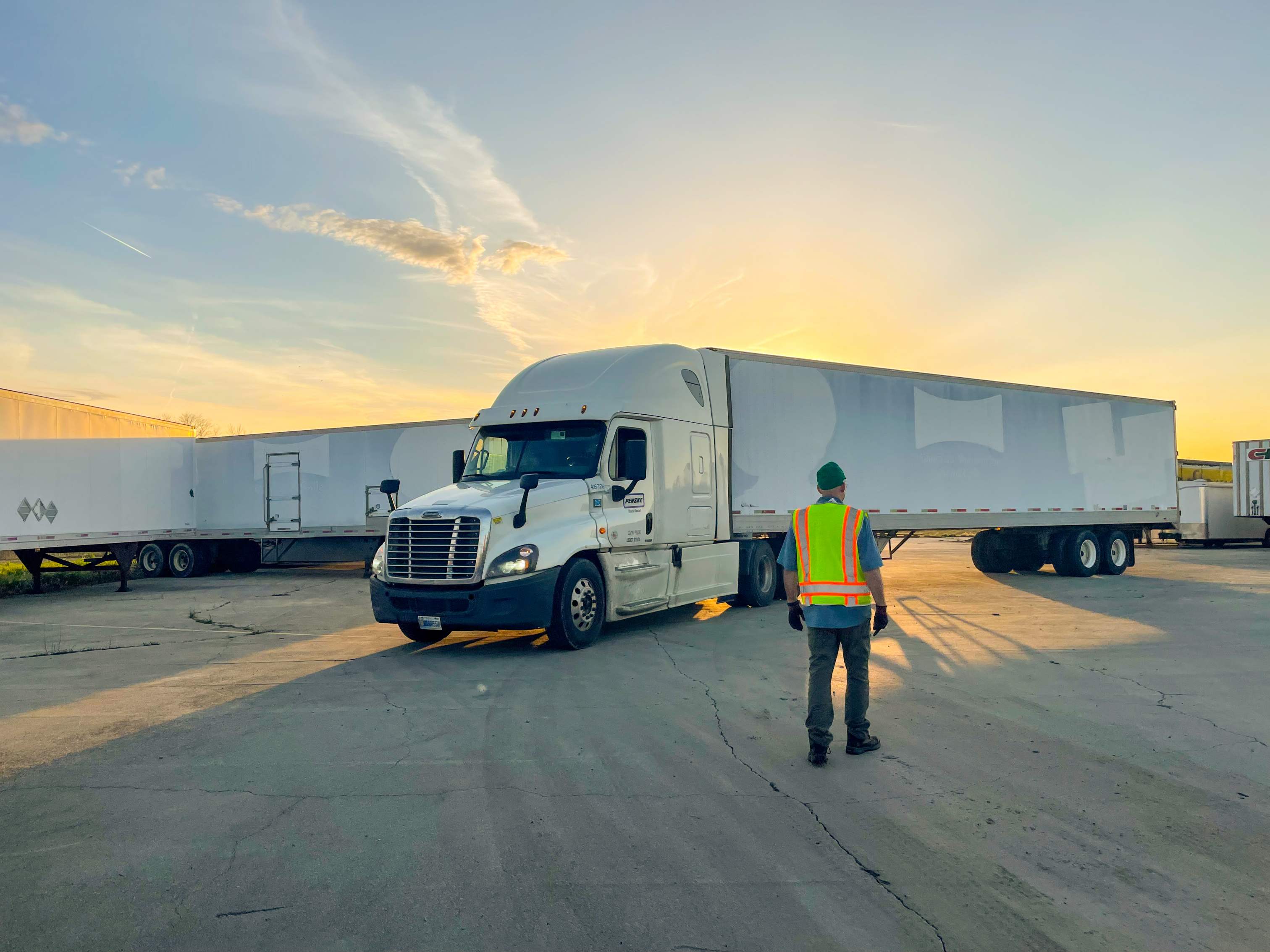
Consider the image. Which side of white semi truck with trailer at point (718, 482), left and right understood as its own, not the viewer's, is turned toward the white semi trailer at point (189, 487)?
right

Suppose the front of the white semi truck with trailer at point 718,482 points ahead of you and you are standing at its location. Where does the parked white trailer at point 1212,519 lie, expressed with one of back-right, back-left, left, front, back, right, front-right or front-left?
back

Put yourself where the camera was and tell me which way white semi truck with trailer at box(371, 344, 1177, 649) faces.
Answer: facing the viewer and to the left of the viewer

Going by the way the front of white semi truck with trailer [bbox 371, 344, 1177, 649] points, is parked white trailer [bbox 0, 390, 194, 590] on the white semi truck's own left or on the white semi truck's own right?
on the white semi truck's own right

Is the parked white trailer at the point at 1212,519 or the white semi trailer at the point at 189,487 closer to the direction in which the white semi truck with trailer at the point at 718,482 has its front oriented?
the white semi trailer

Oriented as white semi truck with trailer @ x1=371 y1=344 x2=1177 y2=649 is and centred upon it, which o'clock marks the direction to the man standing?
The man standing is roughly at 10 o'clock from the white semi truck with trailer.

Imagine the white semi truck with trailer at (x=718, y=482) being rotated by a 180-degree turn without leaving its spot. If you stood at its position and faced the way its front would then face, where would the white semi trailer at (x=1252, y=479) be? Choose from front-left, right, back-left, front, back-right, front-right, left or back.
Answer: front
